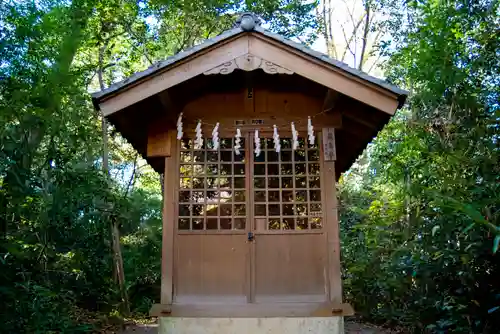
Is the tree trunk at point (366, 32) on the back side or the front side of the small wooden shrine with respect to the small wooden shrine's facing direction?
on the back side

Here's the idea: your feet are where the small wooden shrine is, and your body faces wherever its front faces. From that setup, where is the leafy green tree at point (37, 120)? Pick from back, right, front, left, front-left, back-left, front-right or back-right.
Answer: right

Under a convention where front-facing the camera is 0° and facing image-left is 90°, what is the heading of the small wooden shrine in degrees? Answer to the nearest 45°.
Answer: approximately 0°

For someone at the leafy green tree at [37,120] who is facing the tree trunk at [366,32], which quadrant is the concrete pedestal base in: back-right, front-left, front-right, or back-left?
front-right
